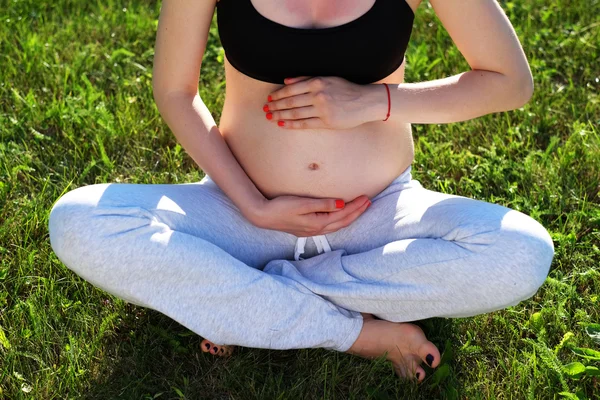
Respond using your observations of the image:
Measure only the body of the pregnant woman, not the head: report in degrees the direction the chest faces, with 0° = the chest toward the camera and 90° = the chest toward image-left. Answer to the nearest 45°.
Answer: approximately 0°
